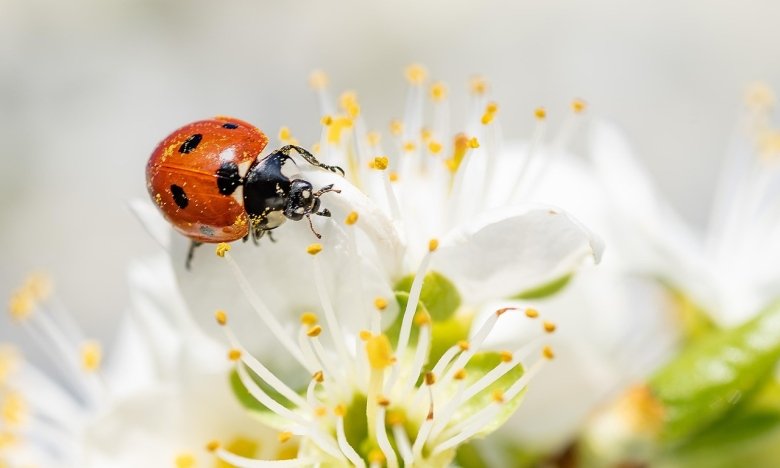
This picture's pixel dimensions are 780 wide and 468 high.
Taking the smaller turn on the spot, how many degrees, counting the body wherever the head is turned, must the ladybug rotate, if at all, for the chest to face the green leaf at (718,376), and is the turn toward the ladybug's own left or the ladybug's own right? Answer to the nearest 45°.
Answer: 0° — it already faces it

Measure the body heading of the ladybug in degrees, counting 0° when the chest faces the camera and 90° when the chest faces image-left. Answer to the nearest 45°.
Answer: approximately 270°
